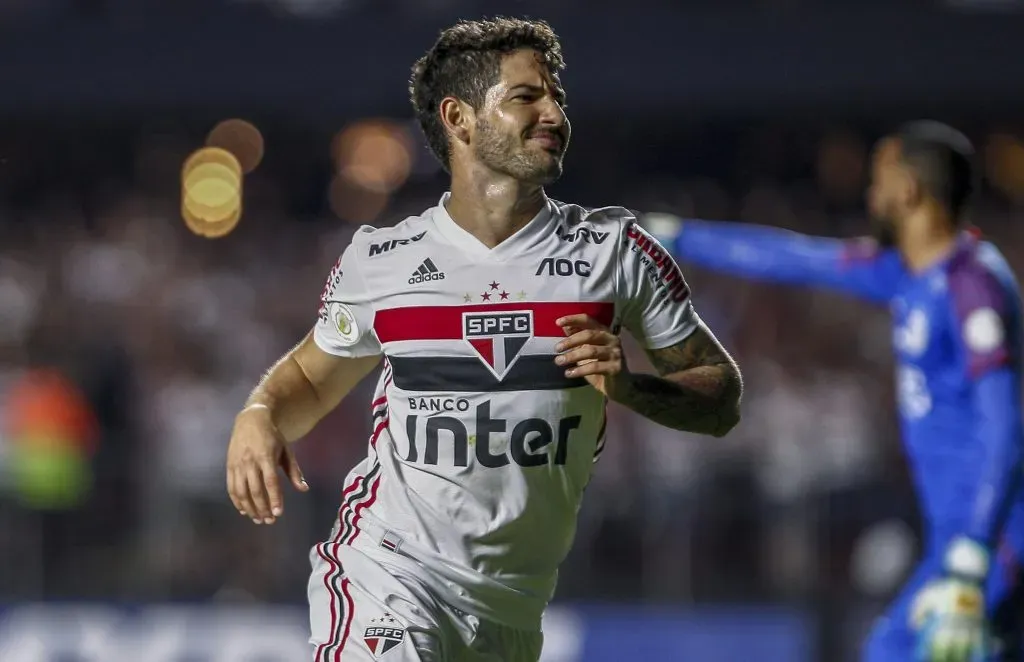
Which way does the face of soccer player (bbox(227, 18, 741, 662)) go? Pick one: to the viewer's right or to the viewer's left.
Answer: to the viewer's right

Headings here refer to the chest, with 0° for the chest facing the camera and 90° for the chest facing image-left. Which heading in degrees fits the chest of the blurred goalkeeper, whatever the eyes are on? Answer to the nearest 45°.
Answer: approximately 45°

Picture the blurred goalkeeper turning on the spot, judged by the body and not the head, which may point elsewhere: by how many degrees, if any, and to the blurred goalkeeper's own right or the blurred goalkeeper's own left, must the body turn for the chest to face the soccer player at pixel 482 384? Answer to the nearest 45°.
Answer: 0° — they already face them

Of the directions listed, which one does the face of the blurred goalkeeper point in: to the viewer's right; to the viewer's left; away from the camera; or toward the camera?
to the viewer's left
